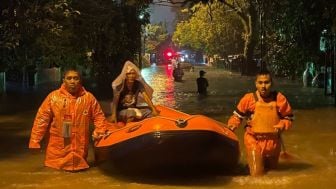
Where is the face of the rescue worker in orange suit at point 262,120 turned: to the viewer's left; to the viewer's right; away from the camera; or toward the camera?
toward the camera

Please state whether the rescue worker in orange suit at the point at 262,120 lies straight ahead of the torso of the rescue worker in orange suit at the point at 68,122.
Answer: no

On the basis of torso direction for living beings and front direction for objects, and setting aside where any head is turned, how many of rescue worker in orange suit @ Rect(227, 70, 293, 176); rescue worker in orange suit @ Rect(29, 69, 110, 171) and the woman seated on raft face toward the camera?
3

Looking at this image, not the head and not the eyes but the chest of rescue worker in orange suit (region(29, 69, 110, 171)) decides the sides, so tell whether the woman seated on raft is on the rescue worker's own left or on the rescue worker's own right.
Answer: on the rescue worker's own left

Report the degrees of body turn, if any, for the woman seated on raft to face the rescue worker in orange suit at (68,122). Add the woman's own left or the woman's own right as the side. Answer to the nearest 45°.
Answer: approximately 45° to the woman's own right

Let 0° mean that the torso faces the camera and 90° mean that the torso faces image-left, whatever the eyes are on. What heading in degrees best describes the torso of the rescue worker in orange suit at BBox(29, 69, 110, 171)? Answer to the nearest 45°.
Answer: approximately 0°

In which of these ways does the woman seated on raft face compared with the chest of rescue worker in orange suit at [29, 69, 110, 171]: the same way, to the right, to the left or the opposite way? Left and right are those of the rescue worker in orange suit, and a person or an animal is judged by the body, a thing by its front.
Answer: the same way

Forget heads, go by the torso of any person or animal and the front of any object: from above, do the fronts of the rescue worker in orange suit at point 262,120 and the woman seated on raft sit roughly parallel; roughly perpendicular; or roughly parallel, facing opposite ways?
roughly parallel

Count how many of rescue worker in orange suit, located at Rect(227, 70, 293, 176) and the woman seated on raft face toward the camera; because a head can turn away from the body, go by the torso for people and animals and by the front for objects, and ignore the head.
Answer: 2

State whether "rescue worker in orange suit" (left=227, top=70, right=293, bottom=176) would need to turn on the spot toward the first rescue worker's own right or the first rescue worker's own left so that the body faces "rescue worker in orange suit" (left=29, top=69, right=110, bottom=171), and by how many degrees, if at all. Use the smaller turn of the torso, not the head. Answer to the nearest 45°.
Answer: approximately 90° to the first rescue worker's own right

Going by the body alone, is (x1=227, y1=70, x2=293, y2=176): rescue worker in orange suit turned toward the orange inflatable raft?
no

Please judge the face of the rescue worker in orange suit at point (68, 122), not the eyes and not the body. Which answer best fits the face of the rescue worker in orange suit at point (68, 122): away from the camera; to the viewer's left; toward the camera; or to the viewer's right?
toward the camera

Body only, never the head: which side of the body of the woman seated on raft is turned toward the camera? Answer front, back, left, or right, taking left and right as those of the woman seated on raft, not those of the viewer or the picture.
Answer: front

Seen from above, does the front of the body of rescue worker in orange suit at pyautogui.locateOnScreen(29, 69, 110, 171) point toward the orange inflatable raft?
no
